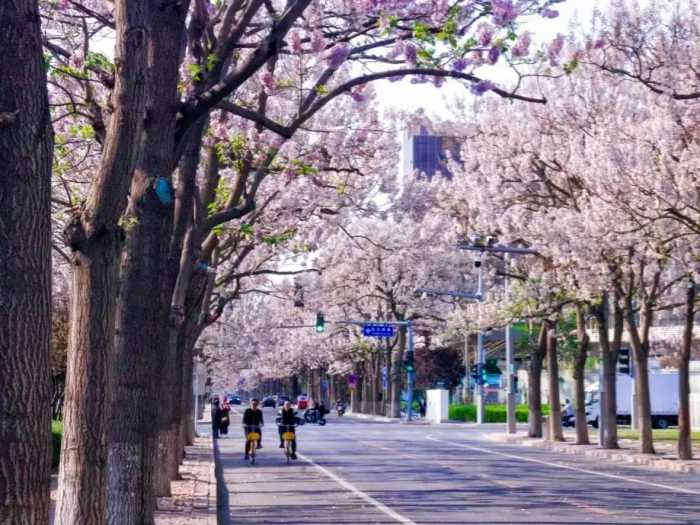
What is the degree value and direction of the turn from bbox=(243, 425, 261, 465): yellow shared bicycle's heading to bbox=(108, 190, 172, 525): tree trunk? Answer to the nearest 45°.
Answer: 0° — it already faces it

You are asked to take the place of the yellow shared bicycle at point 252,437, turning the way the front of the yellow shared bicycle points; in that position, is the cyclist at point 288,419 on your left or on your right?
on your left

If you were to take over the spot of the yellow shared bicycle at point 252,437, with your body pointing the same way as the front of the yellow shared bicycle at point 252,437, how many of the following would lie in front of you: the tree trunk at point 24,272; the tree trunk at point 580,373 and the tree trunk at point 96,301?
2

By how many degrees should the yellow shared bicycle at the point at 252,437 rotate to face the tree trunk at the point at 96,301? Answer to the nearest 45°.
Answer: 0° — it already faces it

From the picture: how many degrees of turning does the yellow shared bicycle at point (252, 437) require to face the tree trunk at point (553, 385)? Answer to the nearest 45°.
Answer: approximately 135° to its left

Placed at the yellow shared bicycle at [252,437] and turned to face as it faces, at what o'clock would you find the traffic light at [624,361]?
The traffic light is roughly at 8 o'clock from the yellow shared bicycle.

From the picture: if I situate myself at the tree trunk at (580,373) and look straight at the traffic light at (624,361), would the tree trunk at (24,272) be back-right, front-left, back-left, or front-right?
back-right

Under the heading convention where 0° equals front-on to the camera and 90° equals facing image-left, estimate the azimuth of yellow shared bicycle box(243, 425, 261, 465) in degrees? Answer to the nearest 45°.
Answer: approximately 0°

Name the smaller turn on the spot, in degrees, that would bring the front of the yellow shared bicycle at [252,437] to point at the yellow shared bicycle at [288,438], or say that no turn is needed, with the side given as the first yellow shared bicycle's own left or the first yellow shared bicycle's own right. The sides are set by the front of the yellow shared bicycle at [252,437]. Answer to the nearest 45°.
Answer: approximately 90° to the first yellow shared bicycle's own left

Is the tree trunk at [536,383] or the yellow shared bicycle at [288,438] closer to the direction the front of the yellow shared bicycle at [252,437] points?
the yellow shared bicycle

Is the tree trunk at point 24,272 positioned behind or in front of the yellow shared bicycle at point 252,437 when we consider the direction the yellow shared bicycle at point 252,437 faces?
in front

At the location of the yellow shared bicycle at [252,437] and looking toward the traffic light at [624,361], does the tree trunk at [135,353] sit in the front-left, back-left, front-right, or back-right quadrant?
back-right

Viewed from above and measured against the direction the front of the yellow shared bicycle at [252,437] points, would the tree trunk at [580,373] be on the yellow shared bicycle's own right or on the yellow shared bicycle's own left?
on the yellow shared bicycle's own left
